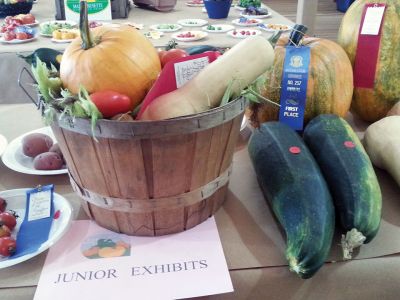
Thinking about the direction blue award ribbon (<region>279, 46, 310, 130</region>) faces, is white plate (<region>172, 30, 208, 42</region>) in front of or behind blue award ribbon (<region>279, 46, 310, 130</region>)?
behind

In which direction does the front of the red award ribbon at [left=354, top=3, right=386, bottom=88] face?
toward the camera

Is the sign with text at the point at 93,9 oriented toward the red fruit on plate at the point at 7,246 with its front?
yes

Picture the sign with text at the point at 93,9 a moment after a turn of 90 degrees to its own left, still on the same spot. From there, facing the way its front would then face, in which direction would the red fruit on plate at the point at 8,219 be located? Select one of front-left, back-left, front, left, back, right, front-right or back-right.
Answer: right

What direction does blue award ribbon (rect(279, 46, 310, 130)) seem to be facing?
toward the camera

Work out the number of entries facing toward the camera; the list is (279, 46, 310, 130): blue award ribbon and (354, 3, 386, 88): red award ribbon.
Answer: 2

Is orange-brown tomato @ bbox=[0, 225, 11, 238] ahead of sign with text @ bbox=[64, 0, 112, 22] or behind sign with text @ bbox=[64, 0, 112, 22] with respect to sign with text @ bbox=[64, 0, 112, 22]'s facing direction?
ahead

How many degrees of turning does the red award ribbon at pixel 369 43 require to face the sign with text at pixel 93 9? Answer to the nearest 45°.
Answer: approximately 135° to its right

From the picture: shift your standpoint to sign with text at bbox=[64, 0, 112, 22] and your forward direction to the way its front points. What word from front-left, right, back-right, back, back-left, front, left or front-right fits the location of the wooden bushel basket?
front

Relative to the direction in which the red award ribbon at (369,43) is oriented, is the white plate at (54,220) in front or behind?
in front

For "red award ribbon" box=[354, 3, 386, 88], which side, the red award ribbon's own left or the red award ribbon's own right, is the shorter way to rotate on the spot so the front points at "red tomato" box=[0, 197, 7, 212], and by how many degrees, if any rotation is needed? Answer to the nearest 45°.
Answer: approximately 45° to the red award ribbon's own right
